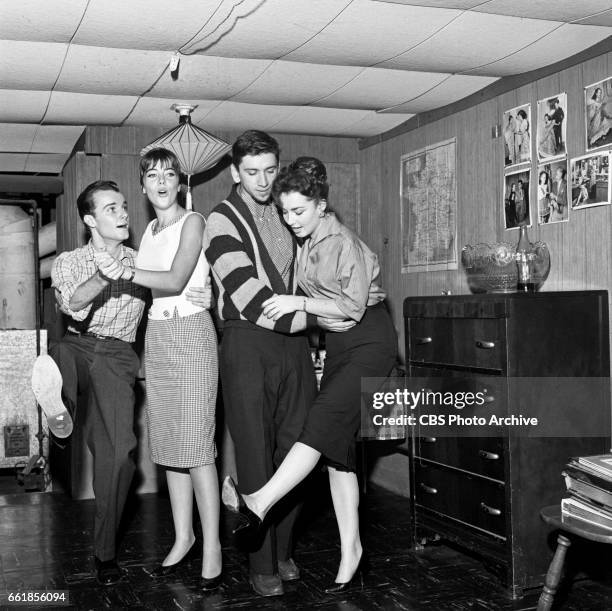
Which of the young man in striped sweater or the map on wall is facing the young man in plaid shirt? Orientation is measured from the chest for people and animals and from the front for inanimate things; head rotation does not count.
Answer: the map on wall

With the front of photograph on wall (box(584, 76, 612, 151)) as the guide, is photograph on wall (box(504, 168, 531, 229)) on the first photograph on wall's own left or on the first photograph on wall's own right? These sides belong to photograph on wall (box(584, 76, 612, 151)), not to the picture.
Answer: on the first photograph on wall's own right

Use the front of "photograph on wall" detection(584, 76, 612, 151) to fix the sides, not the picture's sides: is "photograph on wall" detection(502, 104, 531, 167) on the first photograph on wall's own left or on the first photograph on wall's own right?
on the first photograph on wall's own right

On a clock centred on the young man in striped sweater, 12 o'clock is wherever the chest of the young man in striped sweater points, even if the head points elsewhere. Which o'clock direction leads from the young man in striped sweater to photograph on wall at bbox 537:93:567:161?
The photograph on wall is roughly at 10 o'clock from the young man in striped sweater.

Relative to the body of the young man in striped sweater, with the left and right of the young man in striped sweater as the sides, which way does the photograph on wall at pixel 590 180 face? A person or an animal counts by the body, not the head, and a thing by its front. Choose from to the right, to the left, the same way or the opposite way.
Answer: to the right

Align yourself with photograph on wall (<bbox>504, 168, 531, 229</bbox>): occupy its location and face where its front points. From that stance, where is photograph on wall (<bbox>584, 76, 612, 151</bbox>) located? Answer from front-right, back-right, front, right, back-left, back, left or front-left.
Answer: left

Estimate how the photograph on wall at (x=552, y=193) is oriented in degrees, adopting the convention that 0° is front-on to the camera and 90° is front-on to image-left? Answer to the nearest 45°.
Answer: approximately 45°

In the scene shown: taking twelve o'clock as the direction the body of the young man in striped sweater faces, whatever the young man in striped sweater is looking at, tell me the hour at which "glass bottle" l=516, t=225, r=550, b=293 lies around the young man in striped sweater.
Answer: The glass bottle is roughly at 10 o'clock from the young man in striped sweater.

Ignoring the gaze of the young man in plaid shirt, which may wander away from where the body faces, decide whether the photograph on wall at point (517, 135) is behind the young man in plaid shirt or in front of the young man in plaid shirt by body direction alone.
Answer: in front

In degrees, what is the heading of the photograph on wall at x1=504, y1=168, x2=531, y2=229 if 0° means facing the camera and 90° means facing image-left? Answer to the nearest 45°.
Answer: approximately 45°
